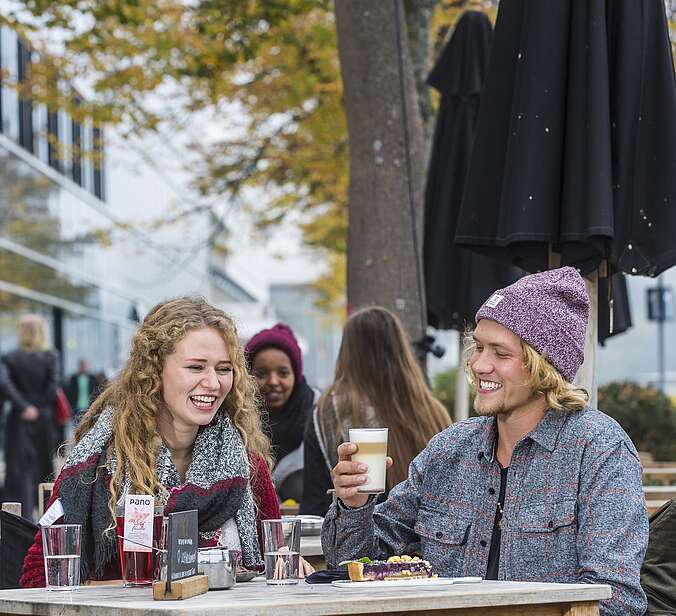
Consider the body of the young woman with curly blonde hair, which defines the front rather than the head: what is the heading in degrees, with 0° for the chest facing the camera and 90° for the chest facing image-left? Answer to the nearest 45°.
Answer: approximately 315°

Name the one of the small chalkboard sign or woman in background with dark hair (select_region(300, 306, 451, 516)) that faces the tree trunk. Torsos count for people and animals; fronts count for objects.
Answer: the woman in background with dark hair

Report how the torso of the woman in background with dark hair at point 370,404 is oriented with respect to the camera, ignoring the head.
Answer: away from the camera

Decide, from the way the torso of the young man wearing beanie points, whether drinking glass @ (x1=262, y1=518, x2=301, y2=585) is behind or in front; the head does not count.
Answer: in front

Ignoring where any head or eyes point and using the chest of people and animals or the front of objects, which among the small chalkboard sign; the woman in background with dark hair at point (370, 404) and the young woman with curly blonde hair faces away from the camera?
the woman in background with dark hair

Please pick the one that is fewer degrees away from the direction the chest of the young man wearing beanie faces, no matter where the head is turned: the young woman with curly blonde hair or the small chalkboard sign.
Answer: the small chalkboard sign

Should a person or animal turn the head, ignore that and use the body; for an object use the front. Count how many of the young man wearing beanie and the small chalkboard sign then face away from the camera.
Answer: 0

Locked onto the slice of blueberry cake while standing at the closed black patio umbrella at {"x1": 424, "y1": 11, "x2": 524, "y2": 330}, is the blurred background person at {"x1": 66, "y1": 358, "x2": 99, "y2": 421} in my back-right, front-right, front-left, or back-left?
back-right

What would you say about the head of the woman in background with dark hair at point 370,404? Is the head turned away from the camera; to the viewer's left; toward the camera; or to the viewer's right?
away from the camera

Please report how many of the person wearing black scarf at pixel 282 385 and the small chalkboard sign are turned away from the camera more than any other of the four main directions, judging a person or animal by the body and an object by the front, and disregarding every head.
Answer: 0

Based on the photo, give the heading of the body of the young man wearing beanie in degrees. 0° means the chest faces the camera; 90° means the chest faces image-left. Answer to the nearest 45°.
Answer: approximately 45°

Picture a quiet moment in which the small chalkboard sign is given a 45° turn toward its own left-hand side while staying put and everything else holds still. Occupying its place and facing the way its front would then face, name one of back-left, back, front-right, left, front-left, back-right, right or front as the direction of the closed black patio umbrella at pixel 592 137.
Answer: front-left

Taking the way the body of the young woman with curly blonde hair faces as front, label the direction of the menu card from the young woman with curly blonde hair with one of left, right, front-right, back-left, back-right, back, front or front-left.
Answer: front-right

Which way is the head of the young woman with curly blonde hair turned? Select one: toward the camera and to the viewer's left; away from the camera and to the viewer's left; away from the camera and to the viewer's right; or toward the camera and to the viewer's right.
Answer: toward the camera and to the viewer's right
